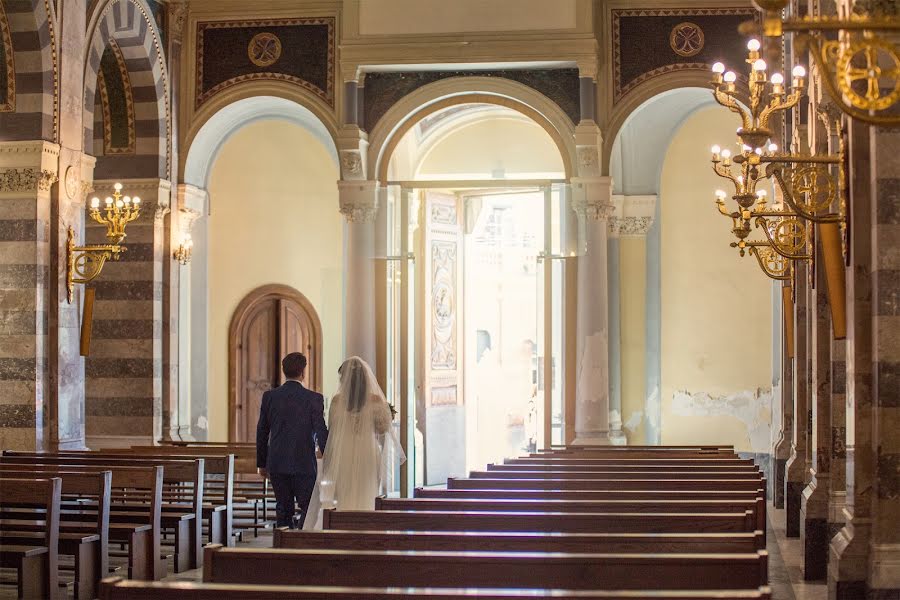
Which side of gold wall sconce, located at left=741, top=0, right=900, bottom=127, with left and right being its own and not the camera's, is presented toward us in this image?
left

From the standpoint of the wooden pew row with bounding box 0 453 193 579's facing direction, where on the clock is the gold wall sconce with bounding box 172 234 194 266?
The gold wall sconce is roughly at 6 o'clock from the wooden pew row.

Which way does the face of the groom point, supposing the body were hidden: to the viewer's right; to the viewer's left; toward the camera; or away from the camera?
away from the camera

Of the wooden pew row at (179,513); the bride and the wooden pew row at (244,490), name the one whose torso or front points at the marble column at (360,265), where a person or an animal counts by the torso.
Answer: the bride

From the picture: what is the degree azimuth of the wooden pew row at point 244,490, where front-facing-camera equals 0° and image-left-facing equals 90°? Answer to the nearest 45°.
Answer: approximately 0°

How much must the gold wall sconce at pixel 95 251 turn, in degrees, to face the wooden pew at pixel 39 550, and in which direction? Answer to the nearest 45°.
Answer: approximately 90° to its right

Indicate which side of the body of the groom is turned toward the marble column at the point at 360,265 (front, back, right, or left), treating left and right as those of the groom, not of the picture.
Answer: front

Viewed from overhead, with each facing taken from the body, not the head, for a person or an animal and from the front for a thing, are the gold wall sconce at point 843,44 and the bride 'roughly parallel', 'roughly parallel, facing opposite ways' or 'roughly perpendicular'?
roughly perpendicular

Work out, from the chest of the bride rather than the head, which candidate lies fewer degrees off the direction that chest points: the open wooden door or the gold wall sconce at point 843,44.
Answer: the open wooden door

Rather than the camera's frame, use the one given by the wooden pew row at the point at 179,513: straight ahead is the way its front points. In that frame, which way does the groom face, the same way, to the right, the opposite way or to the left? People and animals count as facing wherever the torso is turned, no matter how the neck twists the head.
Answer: the opposite way

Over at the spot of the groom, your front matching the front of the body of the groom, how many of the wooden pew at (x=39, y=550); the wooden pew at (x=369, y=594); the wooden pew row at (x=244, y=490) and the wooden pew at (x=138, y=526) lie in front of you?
1

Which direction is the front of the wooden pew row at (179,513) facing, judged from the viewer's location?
facing the viewer

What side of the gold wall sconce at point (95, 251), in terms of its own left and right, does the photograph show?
right

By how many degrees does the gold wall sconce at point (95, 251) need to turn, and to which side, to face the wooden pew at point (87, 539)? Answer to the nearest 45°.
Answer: approximately 90° to its right

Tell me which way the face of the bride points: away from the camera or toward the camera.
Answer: away from the camera
